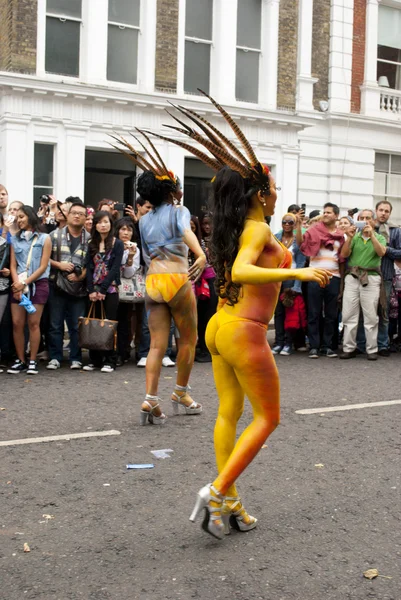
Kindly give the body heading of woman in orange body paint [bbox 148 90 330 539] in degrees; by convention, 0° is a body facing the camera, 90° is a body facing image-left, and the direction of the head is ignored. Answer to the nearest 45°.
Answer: approximately 225°
